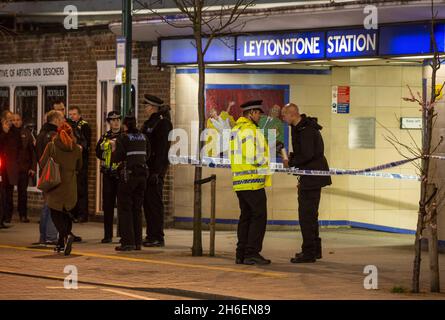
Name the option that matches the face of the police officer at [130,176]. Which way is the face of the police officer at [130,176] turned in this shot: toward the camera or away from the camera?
away from the camera

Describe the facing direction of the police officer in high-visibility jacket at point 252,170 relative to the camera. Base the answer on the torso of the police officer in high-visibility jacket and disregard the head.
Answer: to the viewer's right

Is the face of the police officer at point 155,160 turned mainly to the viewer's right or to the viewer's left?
to the viewer's left

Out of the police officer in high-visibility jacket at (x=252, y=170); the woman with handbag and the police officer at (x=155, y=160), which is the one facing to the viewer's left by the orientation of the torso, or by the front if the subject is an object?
the police officer

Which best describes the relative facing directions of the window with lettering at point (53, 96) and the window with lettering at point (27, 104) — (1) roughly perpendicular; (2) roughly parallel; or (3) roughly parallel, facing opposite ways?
roughly parallel

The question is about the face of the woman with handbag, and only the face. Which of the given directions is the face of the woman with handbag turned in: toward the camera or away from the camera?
away from the camera

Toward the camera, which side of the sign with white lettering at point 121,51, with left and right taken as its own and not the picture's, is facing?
front

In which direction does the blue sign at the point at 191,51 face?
toward the camera

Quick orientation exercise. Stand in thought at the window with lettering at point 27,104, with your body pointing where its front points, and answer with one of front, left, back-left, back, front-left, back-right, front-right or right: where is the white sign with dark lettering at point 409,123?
front-left

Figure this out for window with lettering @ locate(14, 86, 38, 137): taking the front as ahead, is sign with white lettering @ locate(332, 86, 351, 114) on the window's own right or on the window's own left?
on the window's own left

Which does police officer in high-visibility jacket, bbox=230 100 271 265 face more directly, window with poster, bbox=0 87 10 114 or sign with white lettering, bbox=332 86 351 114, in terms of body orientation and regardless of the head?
the sign with white lettering

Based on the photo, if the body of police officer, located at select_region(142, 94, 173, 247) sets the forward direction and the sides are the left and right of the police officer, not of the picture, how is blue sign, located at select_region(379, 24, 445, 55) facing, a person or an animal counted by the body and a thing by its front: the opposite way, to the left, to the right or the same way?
to the left

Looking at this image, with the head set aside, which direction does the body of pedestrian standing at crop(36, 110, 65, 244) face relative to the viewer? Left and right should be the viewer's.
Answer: facing to the right of the viewer

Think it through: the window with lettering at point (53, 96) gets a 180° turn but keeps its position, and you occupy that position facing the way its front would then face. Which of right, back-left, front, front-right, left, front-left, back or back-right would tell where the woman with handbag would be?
back
